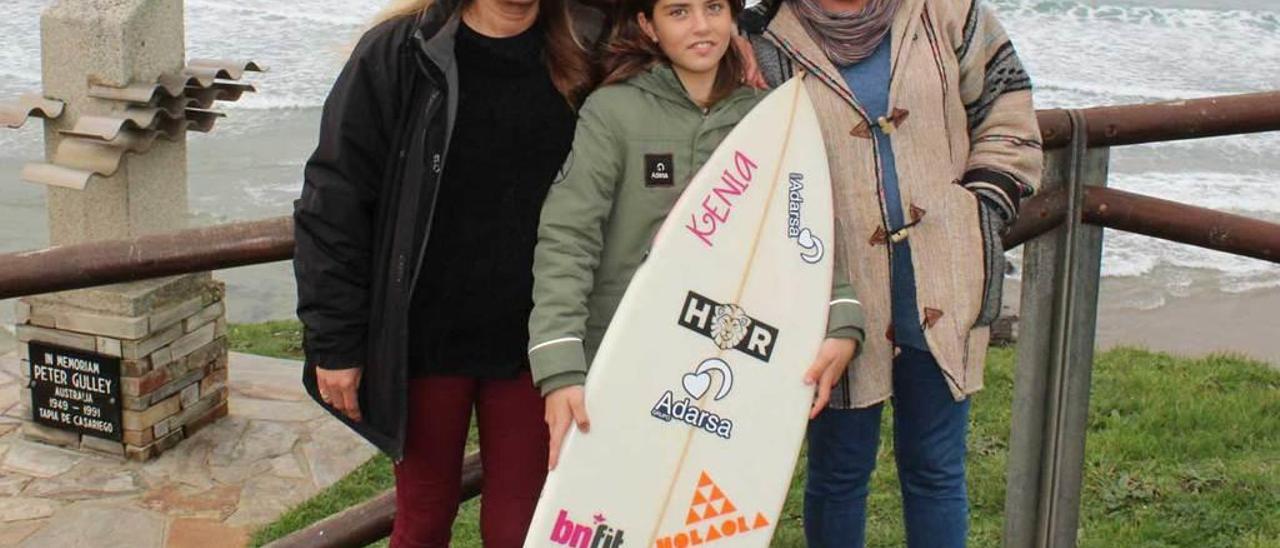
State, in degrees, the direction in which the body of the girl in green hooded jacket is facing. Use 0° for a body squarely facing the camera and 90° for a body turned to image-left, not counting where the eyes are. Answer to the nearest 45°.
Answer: approximately 0°

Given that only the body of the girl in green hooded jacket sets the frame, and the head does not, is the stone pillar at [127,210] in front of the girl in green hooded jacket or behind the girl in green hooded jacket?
behind

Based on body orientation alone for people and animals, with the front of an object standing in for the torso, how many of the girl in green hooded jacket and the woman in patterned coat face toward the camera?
2
